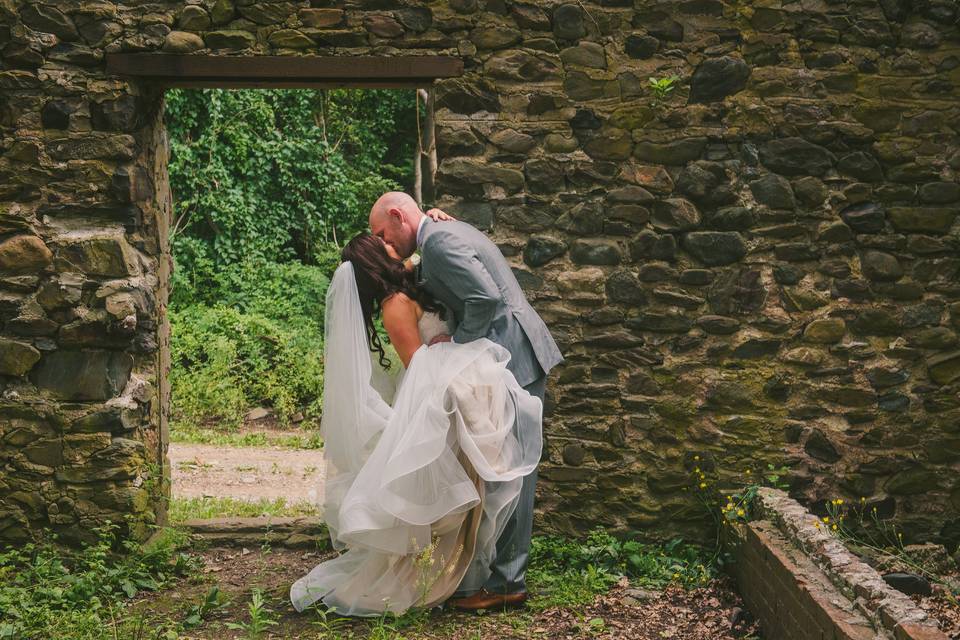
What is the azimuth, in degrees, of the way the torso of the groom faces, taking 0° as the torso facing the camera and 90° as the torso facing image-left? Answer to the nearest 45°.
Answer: approximately 90°

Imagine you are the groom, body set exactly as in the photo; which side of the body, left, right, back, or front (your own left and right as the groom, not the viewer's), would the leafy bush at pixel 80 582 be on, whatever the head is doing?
front

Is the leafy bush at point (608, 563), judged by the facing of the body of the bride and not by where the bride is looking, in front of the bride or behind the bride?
in front

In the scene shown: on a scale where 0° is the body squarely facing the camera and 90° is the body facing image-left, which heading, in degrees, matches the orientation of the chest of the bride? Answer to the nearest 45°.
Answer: approximately 270°

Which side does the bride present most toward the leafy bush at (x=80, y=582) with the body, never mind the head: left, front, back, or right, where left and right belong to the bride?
back

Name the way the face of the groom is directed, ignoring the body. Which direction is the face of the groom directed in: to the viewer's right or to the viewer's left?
to the viewer's left

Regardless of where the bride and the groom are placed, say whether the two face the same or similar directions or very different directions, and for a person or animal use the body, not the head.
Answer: very different directions
